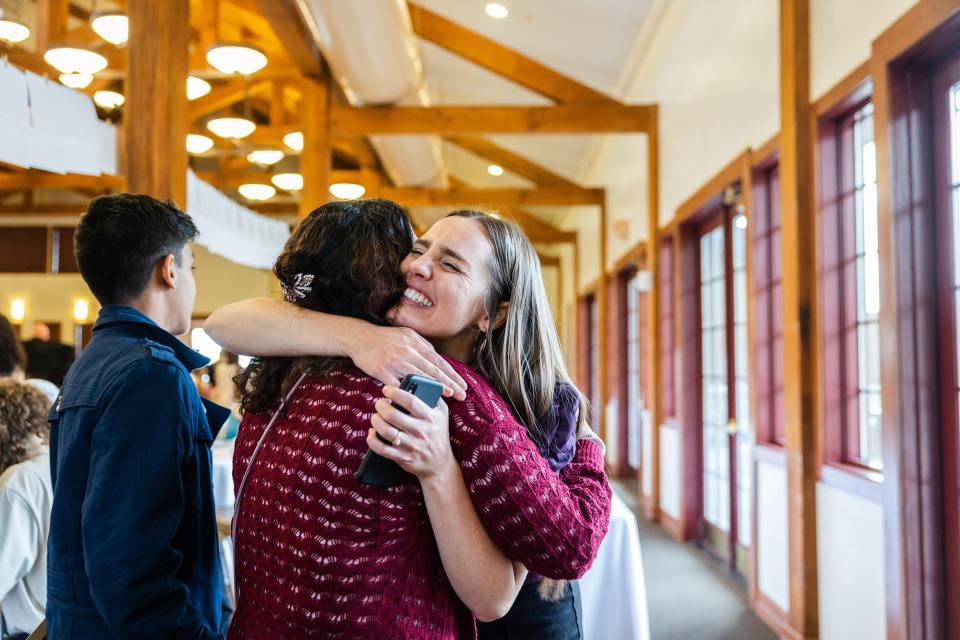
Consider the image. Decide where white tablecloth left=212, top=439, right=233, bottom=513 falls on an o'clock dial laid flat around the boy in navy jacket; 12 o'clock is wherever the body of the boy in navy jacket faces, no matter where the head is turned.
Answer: The white tablecloth is roughly at 11 o'clock from the boy in navy jacket.

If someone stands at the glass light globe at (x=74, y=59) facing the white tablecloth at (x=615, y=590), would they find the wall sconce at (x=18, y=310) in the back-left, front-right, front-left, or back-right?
back-left

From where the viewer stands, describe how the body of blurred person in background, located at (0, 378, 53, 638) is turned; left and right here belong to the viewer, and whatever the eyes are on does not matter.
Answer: facing away from the viewer and to the right of the viewer

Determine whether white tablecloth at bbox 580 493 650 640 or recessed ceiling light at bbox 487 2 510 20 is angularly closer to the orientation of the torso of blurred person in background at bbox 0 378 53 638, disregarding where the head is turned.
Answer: the recessed ceiling light

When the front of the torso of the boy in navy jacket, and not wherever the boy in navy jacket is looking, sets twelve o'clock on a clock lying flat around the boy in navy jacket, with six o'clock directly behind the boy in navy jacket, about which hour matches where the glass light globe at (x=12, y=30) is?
The glass light globe is roughly at 10 o'clock from the boy in navy jacket.

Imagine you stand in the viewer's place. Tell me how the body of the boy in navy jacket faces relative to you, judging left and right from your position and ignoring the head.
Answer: facing away from the viewer and to the right of the viewer

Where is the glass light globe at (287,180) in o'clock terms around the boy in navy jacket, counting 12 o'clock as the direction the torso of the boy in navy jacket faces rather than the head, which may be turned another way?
The glass light globe is roughly at 11 o'clock from the boy in navy jacket.

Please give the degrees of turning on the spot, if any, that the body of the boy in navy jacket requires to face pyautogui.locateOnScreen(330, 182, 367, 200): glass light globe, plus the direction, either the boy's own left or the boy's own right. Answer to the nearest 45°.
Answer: approximately 45° to the boy's own left
